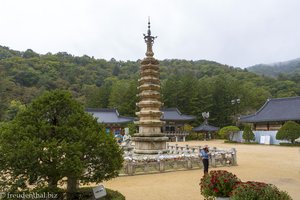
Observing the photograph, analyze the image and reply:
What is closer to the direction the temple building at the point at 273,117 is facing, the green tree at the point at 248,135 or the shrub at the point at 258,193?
the shrub

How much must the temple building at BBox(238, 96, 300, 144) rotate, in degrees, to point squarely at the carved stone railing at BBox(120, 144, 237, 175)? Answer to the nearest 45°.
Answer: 0° — it already faces it

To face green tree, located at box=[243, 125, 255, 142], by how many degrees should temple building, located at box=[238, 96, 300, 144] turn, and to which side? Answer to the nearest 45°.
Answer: approximately 45° to its right

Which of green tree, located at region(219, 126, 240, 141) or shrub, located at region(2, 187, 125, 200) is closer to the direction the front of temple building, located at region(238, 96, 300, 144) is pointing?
the shrub

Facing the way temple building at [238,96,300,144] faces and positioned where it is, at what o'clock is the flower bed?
The flower bed is roughly at 12 o'clock from the temple building.

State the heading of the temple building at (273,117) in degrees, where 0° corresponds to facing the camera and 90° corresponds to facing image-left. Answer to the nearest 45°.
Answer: approximately 0°

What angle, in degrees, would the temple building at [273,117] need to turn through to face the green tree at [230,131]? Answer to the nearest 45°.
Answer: approximately 90° to its right
